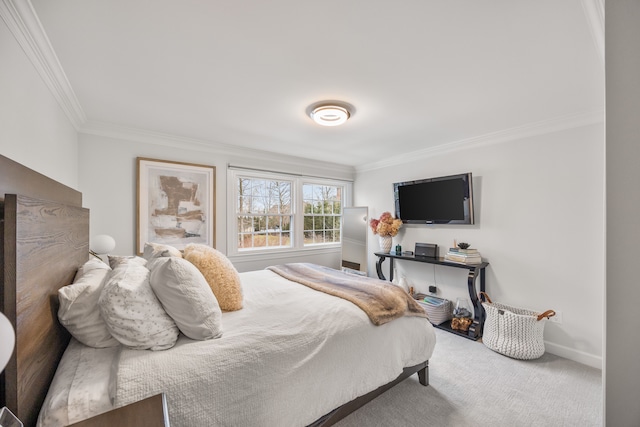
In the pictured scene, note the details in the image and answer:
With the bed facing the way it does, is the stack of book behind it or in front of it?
in front

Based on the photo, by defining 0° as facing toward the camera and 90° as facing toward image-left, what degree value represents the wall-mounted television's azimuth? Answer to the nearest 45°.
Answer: approximately 45°

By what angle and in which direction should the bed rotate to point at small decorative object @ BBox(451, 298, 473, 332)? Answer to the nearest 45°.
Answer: approximately 45° to its right

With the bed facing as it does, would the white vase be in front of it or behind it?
in front

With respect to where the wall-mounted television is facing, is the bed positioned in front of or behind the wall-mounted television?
in front

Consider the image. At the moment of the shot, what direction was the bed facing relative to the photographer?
facing away from the viewer and to the right of the viewer
